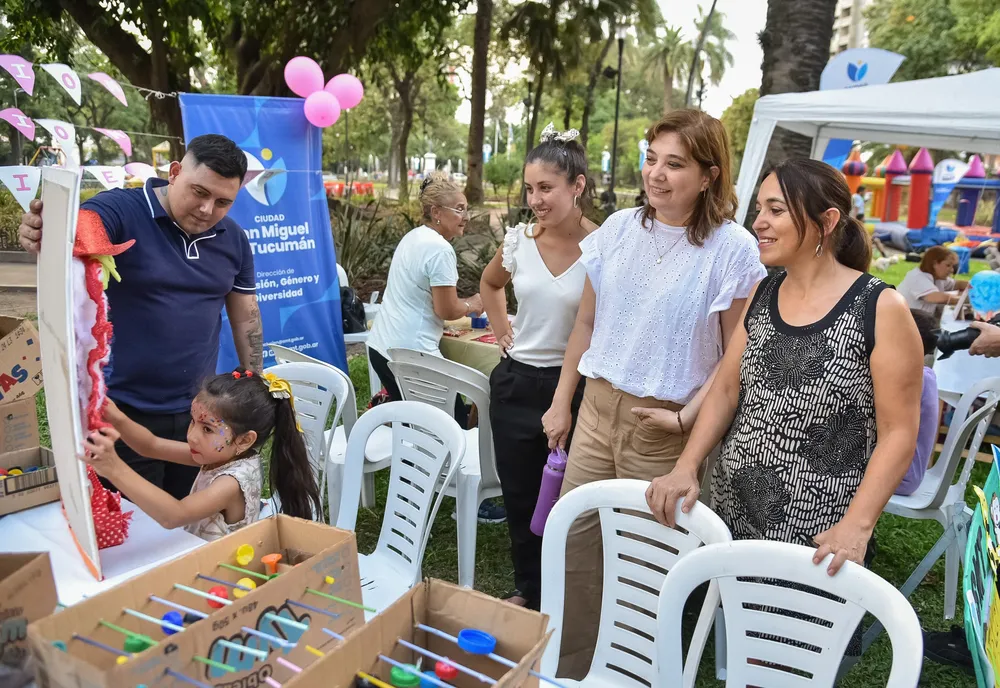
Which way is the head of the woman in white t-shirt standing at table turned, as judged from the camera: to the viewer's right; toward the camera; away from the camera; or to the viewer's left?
to the viewer's right

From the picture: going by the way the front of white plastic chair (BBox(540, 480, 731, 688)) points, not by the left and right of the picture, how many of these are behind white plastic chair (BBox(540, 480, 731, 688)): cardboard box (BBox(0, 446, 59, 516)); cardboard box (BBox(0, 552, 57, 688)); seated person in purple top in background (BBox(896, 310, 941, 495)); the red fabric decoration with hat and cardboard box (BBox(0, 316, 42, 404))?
1

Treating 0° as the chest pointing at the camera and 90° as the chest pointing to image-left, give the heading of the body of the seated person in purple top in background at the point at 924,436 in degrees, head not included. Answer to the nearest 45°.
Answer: approximately 90°

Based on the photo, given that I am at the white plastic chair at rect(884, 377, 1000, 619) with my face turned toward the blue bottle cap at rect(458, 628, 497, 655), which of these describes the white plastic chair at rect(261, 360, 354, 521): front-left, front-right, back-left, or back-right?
front-right

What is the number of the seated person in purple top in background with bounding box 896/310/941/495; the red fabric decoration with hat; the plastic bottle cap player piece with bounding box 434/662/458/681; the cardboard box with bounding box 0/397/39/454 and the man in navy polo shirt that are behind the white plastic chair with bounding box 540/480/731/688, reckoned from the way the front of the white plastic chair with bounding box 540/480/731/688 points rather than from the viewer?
1

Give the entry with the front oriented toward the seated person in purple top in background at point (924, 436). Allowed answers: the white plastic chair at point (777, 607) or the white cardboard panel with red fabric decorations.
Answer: the white cardboard panel with red fabric decorations

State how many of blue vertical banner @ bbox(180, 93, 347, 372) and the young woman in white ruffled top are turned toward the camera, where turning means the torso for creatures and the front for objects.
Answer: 2

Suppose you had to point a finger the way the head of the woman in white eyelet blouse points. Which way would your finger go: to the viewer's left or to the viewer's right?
to the viewer's left

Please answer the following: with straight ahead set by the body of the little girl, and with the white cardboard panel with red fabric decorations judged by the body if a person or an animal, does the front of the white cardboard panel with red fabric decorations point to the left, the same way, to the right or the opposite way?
the opposite way

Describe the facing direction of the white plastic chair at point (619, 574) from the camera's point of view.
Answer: facing the viewer and to the left of the viewer

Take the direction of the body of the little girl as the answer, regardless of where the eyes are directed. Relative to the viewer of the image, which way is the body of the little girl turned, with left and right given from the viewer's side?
facing to the left of the viewer

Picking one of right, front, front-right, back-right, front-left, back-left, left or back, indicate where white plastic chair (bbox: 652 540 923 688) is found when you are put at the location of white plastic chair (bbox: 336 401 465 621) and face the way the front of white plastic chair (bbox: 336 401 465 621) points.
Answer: left

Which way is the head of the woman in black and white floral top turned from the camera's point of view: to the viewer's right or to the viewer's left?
to the viewer's left

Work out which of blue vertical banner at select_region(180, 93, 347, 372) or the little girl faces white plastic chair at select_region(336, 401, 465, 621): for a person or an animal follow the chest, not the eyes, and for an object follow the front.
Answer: the blue vertical banner

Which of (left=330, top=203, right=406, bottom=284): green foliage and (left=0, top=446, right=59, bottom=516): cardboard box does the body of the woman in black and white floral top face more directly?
the cardboard box

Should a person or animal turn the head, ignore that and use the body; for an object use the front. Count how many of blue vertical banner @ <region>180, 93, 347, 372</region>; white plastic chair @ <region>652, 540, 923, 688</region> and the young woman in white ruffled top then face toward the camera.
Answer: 3
